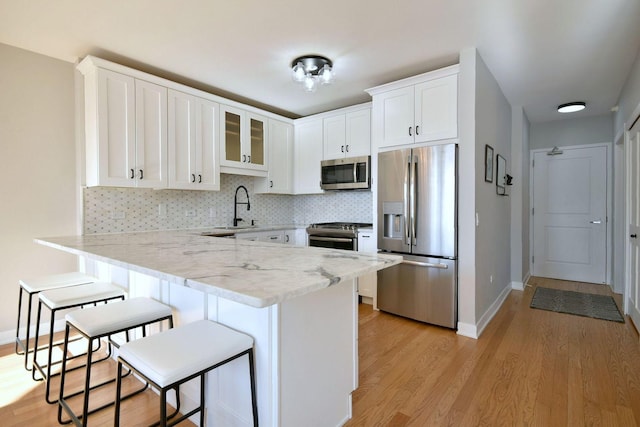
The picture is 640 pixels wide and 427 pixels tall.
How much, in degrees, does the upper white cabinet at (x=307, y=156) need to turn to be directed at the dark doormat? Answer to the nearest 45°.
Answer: approximately 135° to its left

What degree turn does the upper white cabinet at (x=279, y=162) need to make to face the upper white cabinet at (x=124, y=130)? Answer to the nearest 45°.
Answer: approximately 90° to its right

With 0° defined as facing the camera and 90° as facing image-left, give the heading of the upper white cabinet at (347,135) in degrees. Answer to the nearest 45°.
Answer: approximately 45°

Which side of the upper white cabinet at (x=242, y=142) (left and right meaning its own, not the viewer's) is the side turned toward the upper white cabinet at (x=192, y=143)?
right

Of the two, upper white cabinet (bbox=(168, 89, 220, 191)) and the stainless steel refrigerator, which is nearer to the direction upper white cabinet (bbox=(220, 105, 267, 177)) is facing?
the stainless steel refrigerator

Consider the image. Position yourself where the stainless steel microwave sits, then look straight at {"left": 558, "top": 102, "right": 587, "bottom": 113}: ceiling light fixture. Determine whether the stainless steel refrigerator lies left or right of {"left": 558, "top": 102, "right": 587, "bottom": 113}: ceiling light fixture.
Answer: right

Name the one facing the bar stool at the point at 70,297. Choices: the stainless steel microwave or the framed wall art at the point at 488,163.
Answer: the stainless steel microwave
